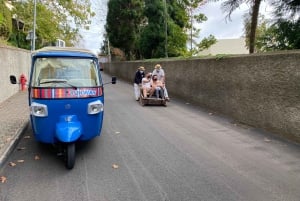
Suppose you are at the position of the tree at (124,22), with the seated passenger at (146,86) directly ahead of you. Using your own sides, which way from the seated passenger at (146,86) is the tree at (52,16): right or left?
right

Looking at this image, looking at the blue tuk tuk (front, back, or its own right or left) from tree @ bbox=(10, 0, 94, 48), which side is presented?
back

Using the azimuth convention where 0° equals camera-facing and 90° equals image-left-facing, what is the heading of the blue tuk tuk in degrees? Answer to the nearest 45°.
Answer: approximately 0°

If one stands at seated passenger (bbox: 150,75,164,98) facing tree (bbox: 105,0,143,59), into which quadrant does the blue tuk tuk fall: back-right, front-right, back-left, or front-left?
back-left

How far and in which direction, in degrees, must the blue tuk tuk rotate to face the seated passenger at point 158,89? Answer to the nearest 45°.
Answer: approximately 135° to its left

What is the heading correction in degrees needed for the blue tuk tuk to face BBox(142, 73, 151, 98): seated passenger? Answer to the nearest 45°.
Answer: approximately 135° to its left

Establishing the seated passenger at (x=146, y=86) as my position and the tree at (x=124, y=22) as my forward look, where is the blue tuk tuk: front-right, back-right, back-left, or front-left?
back-left
